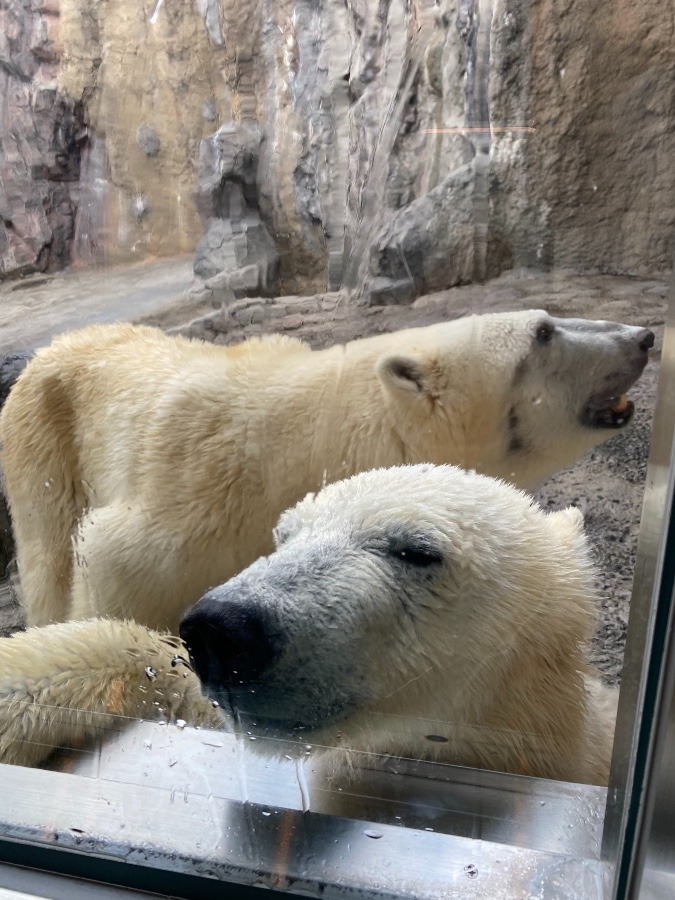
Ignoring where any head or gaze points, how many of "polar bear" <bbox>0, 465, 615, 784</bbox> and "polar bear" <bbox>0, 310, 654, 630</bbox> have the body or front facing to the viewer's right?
1

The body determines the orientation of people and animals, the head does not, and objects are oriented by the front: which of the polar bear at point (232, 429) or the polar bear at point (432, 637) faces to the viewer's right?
the polar bear at point (232, 429)

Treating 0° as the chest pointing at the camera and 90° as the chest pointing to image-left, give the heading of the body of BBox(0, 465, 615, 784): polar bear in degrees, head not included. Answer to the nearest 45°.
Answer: approximately 45°

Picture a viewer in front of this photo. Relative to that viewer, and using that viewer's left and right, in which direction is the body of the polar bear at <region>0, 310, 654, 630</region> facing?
facing to the right of the viewer
